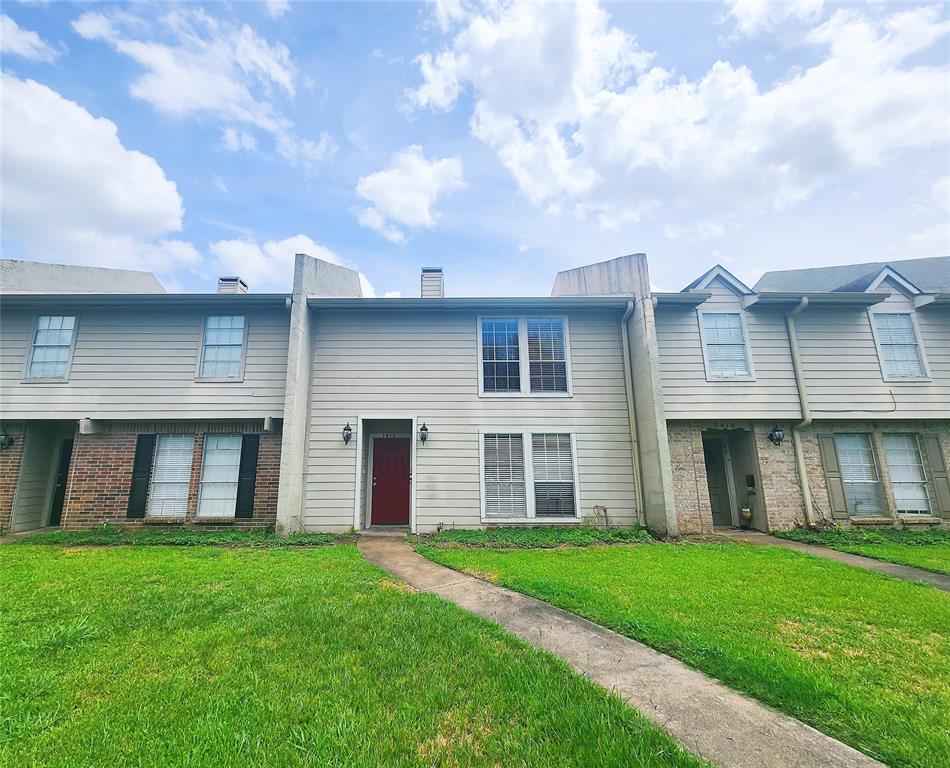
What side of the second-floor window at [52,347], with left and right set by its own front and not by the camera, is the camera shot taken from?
front

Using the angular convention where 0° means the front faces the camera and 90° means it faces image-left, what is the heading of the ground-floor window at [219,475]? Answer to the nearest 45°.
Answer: approximately 0°

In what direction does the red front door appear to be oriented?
toward the camera

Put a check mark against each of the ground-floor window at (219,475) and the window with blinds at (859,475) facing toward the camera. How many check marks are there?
2

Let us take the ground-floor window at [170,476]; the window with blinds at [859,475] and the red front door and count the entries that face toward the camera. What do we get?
3

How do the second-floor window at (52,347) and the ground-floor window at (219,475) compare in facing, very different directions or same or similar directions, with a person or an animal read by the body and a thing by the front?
same or similar directions

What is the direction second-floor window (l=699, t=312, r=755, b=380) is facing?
toward the camera

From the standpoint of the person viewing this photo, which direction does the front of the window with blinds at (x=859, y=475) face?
facing the viewer
